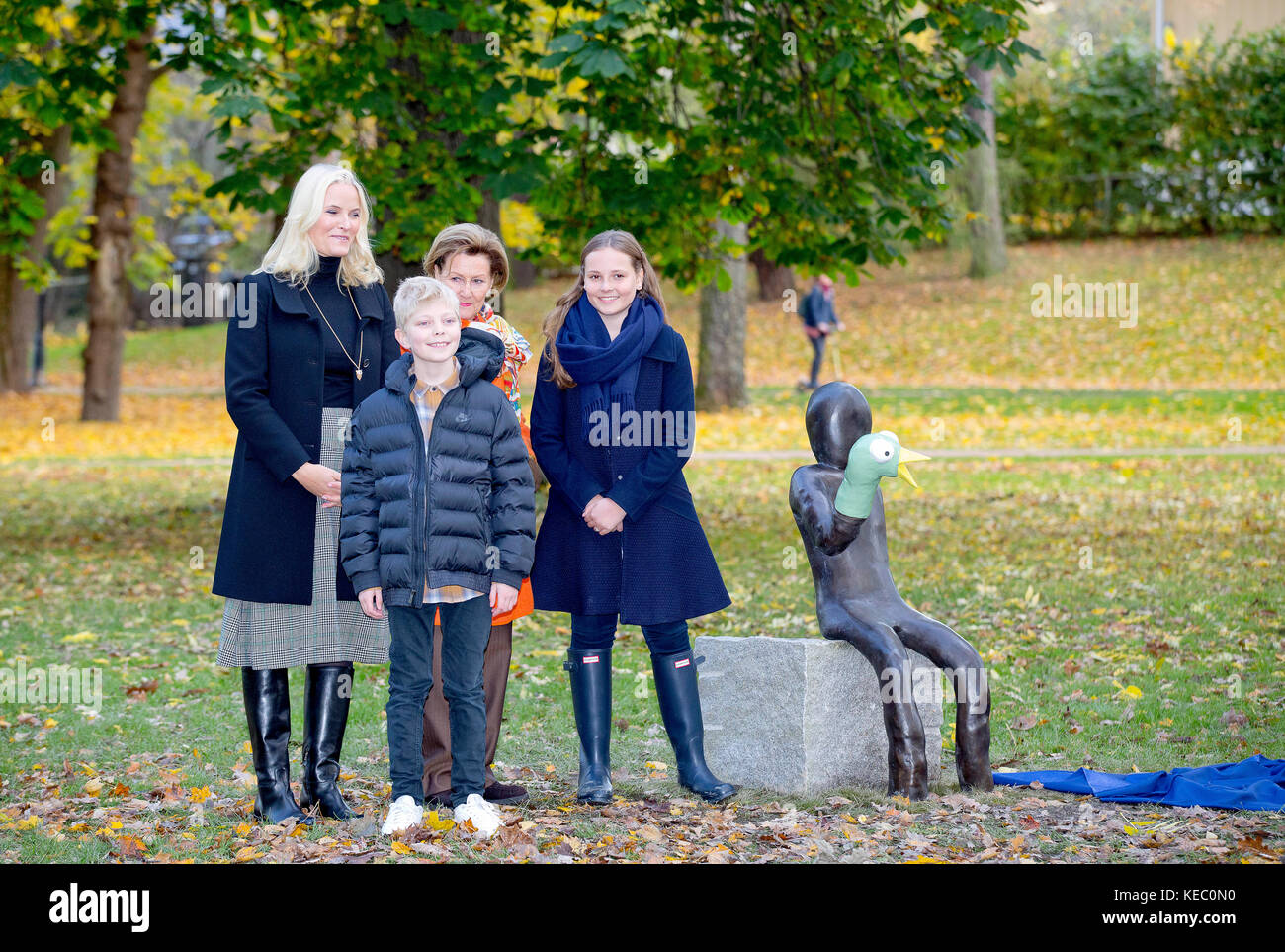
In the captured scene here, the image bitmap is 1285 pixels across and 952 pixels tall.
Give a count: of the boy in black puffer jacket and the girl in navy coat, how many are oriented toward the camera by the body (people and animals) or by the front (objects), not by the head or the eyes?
2

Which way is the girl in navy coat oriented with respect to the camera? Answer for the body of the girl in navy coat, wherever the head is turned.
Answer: toward the camera

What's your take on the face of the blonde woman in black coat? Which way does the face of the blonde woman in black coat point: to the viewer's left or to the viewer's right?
to the viewer's right

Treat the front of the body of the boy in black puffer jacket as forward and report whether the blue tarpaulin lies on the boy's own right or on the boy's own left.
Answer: on the boy's own left

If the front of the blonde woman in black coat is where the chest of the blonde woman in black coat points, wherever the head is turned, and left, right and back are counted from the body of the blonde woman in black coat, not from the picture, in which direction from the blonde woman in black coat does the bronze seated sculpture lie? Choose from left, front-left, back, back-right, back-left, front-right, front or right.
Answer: front-left

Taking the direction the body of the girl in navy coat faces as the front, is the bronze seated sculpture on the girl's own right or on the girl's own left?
on the girl's own left

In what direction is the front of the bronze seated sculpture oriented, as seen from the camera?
facing the viewer and to the right of the viewer

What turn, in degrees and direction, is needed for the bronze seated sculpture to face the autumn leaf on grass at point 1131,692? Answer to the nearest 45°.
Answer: approximately 90° to its left
